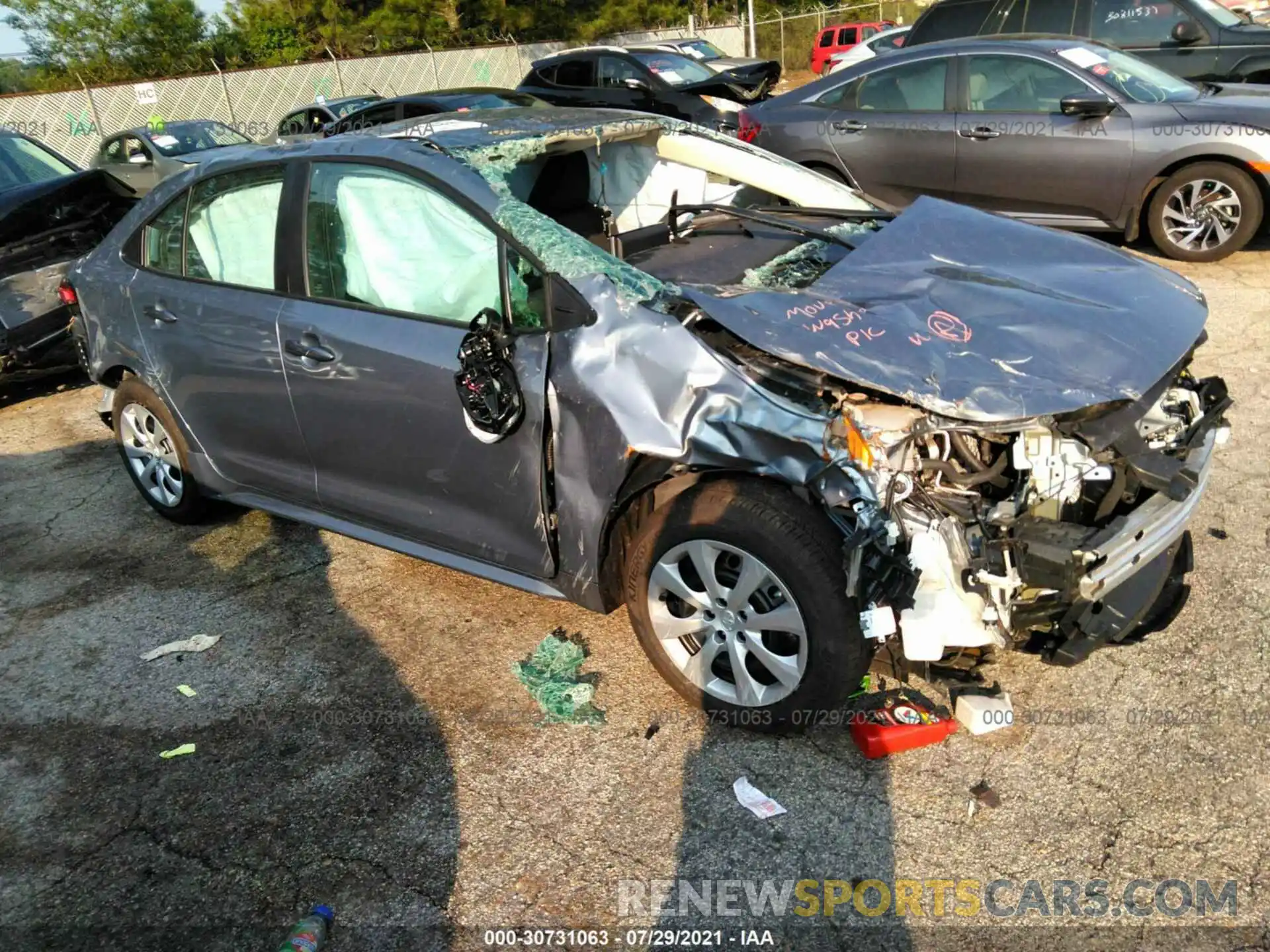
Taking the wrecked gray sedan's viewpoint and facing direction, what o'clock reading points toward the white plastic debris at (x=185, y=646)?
The white plastic debris is roughly at 5 o'clock from the wrecked gray sedan.

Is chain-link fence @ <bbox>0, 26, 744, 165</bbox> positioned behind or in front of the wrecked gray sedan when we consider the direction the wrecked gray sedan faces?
behind

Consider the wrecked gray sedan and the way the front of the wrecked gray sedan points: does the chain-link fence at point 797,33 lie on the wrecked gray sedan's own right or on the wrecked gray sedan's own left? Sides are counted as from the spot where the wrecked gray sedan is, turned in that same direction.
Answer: on the wrecked gray sedan's own left

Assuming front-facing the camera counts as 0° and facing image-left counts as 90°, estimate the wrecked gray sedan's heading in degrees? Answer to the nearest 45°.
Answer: approximately 315°

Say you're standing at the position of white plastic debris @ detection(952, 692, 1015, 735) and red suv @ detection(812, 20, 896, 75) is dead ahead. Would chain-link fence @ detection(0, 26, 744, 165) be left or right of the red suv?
left

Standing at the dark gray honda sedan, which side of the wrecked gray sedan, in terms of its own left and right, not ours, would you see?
left
